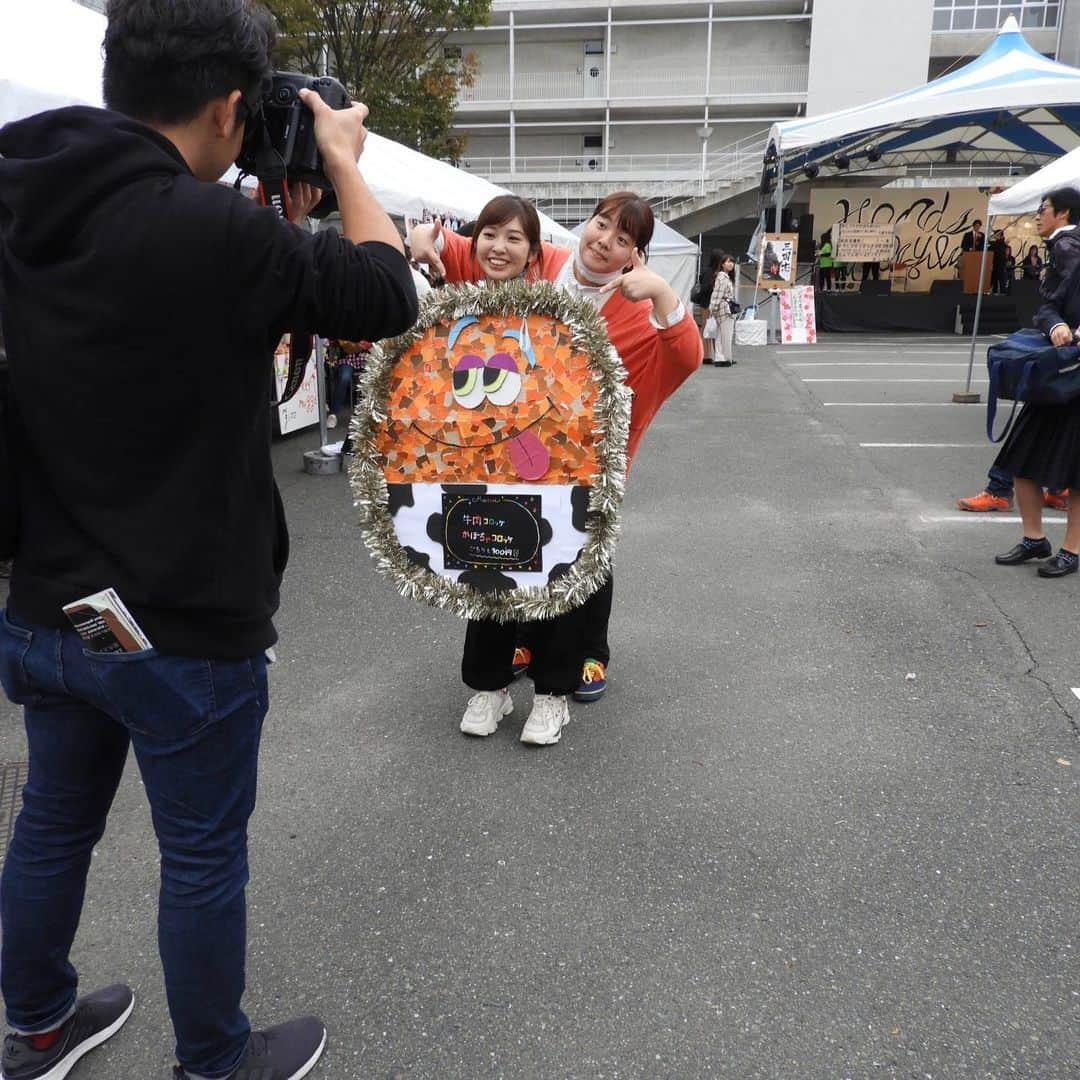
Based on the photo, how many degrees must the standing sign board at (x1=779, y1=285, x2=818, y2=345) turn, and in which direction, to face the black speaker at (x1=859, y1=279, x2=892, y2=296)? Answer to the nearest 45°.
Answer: approximately 180°

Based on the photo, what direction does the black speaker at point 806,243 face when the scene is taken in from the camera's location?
facing the viewer

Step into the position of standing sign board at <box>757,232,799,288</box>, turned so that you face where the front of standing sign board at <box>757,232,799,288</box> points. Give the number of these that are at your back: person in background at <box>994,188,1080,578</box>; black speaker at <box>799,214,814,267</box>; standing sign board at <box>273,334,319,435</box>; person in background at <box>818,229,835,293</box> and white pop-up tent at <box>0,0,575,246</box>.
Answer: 2

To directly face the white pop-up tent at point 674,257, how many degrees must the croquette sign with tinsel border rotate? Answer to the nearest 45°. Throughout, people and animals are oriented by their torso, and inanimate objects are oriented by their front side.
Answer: approximately 180°

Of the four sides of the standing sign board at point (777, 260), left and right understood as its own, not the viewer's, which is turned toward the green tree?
right

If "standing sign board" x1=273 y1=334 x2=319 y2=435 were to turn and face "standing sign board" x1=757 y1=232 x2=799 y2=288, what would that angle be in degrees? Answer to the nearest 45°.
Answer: approximately 90° to its left

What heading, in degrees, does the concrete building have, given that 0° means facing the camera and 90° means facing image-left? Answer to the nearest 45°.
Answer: approximately 0°

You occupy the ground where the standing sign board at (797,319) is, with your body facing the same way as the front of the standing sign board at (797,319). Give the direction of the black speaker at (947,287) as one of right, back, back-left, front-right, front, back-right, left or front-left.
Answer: back-left

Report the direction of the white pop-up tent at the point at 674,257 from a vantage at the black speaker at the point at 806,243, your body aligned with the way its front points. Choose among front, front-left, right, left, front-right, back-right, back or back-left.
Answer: front-right

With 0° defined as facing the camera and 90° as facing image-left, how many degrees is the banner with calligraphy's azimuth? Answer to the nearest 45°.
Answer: approximately 0°

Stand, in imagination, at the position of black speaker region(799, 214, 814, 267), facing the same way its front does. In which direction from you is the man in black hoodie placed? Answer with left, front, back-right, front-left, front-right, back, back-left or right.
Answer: front

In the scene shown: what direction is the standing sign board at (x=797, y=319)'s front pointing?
toward the camera
